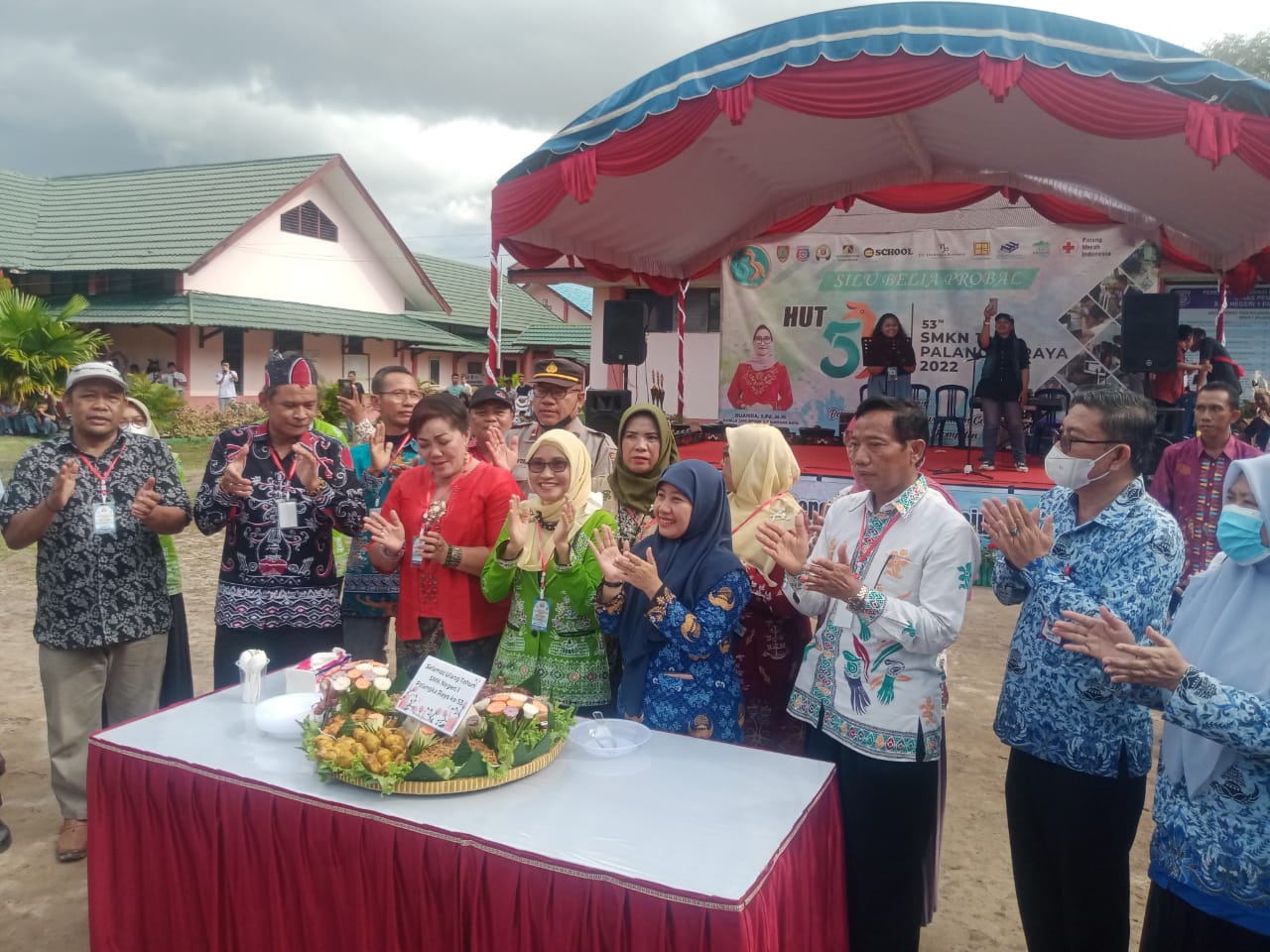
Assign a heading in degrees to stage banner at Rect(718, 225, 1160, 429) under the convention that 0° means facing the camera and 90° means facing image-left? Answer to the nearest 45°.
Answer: approximately 0°

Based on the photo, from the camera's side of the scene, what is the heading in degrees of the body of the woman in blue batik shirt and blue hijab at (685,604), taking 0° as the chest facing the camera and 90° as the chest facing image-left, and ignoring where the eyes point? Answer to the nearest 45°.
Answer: approximately 45°

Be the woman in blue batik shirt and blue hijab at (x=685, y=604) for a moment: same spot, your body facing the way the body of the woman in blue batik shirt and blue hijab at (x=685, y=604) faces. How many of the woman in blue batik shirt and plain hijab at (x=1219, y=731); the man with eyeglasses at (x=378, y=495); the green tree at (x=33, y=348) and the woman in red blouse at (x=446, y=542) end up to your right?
3

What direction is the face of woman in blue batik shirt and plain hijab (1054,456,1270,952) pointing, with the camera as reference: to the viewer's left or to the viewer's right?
to the viewer's left

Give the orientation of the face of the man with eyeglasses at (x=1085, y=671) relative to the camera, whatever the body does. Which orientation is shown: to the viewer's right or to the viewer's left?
to the viewer's left

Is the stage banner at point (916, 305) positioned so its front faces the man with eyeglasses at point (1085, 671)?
yes
